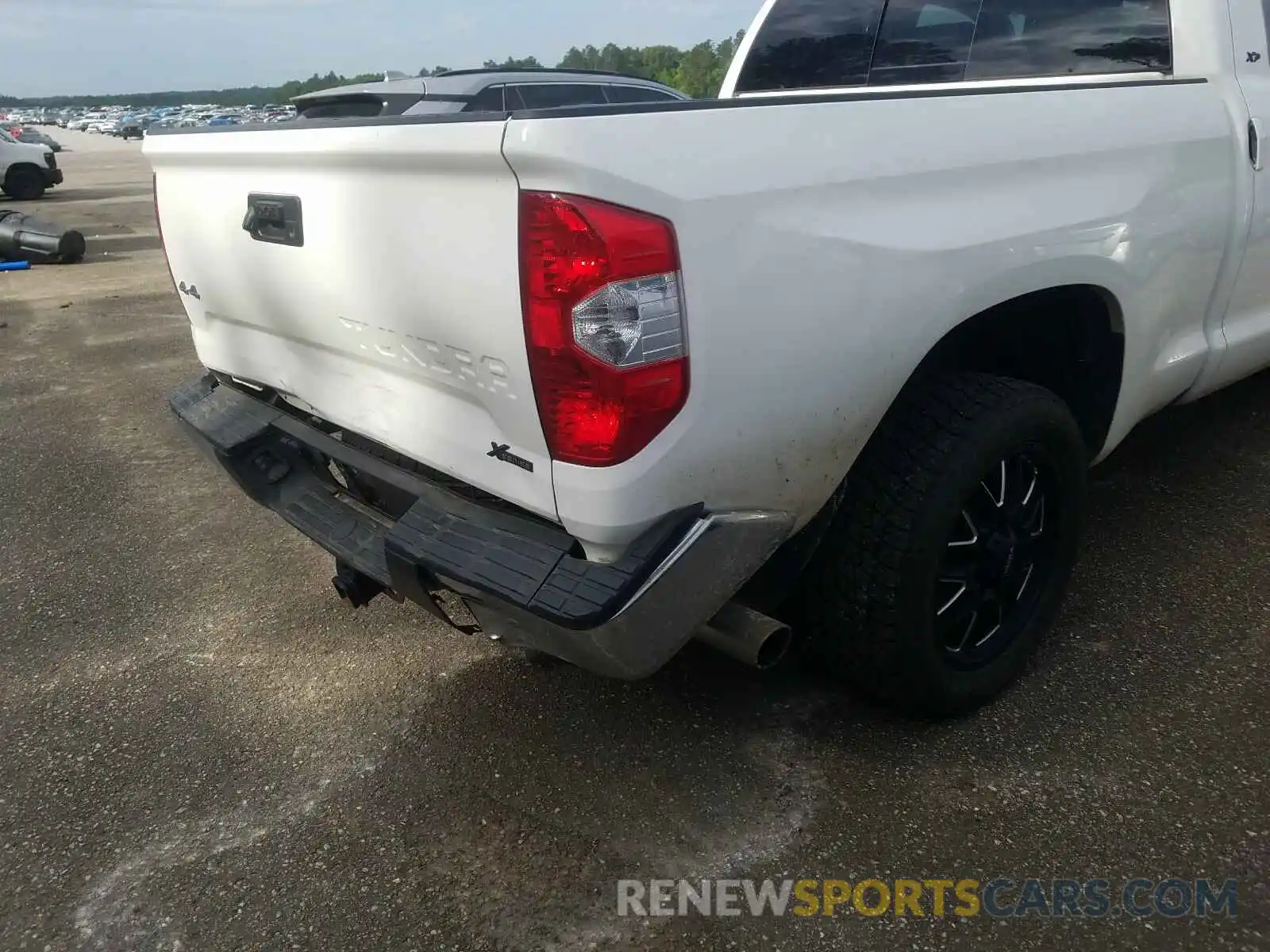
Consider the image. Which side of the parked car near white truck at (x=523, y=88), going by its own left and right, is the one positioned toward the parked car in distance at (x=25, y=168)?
left

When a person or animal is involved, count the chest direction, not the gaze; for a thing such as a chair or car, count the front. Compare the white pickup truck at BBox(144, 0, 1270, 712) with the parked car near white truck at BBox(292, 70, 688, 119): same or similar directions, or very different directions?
same or similar directions

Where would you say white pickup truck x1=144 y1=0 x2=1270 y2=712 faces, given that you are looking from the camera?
facing away from the viewer and to the right of the viewer

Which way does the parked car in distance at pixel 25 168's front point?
to the viewer's right

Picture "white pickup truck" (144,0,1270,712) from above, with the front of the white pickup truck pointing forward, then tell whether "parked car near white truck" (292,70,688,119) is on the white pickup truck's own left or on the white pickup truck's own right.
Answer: on the white pickup truck's own left

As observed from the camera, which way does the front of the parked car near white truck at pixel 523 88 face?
facing away from the viewer and to the right of the viewer

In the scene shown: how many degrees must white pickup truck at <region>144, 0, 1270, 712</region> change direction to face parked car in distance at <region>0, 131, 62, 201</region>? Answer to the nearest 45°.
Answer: approximately 90° to its left

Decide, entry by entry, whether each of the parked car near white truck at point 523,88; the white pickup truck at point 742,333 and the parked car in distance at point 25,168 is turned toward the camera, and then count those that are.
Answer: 0

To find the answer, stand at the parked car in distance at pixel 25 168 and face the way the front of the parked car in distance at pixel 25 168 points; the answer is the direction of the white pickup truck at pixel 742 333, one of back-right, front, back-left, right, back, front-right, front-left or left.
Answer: right

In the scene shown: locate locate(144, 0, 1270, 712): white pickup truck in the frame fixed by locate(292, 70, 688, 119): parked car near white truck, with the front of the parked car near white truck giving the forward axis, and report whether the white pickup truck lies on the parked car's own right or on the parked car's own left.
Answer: on the parked car's own right
